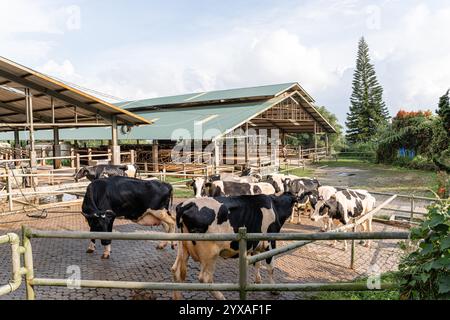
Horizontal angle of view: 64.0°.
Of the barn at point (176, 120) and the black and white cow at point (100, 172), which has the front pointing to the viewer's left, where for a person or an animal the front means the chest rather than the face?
the black and white cow

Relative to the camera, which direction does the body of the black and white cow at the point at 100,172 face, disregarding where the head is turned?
to the viewer's left

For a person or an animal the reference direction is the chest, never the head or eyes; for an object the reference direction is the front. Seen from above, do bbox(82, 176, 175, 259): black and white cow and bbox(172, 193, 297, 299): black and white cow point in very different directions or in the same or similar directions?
very different directions

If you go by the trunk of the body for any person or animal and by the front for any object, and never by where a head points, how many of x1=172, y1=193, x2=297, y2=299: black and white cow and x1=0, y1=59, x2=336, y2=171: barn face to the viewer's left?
0

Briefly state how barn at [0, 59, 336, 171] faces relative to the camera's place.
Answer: facing the viewer and to the right of the viewer

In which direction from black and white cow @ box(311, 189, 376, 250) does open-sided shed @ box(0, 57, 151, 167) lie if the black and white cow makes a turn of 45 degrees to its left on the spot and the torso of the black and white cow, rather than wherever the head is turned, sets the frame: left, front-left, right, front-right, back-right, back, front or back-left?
right
